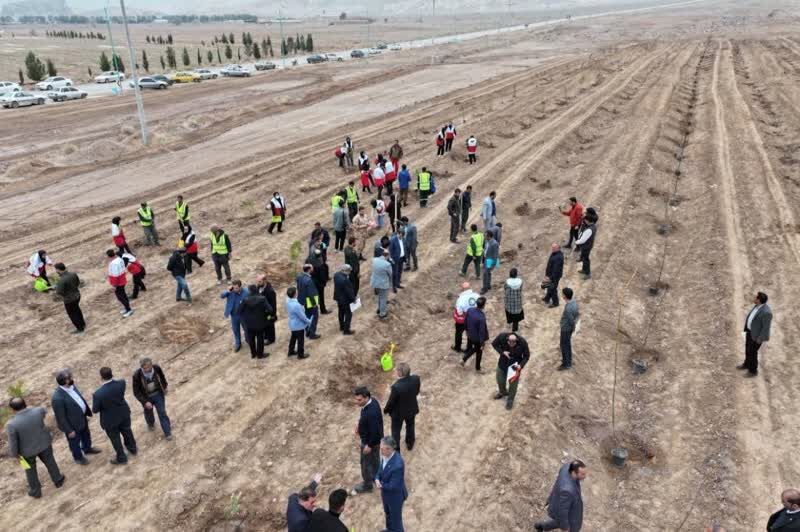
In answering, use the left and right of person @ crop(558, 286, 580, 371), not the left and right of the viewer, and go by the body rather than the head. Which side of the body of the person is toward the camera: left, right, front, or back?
left

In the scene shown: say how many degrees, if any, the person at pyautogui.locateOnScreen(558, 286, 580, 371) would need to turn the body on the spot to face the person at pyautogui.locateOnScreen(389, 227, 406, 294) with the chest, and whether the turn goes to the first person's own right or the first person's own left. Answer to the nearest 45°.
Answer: approximately 45° to the first person's own right

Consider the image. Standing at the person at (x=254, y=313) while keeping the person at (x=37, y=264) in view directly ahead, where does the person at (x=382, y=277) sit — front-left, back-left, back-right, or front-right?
back-right

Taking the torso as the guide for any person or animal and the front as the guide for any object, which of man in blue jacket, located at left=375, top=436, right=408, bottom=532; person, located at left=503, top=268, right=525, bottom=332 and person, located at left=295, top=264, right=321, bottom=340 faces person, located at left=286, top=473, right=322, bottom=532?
the man in blue jacket

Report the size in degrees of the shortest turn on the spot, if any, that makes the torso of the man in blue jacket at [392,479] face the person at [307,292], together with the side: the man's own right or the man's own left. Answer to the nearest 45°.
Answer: approximately 135° to the man's own right

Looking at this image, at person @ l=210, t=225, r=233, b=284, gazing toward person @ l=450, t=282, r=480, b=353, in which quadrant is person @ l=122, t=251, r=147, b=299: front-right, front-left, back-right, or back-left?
back-right
